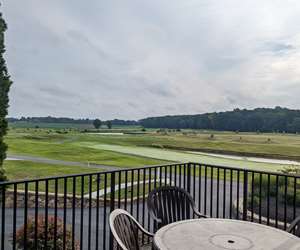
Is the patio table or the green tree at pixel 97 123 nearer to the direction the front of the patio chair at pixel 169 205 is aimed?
the patio table

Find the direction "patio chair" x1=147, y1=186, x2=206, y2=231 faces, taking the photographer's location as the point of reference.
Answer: facing the viewer and to the right of the viewer

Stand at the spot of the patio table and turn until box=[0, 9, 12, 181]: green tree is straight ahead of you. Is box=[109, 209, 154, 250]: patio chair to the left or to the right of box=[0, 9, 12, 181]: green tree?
left

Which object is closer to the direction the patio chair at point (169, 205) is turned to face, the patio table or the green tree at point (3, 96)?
the patio table

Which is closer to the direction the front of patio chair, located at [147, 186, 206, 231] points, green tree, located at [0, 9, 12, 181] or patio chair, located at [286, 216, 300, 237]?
the patio chair

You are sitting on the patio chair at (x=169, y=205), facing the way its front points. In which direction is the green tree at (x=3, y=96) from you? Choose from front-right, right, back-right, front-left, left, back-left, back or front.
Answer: back

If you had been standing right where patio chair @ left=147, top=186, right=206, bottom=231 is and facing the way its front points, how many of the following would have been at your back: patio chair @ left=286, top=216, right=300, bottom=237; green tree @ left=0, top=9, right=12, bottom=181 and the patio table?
1

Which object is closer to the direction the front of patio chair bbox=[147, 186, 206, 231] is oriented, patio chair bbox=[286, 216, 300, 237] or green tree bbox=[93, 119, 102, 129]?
the patio chair

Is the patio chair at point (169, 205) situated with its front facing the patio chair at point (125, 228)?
no

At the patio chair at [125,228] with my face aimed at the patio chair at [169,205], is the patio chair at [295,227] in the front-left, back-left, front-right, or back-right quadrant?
front-right

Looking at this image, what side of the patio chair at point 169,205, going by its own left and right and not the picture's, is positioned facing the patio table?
front

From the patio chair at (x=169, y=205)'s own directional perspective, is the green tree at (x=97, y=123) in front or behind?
behind
